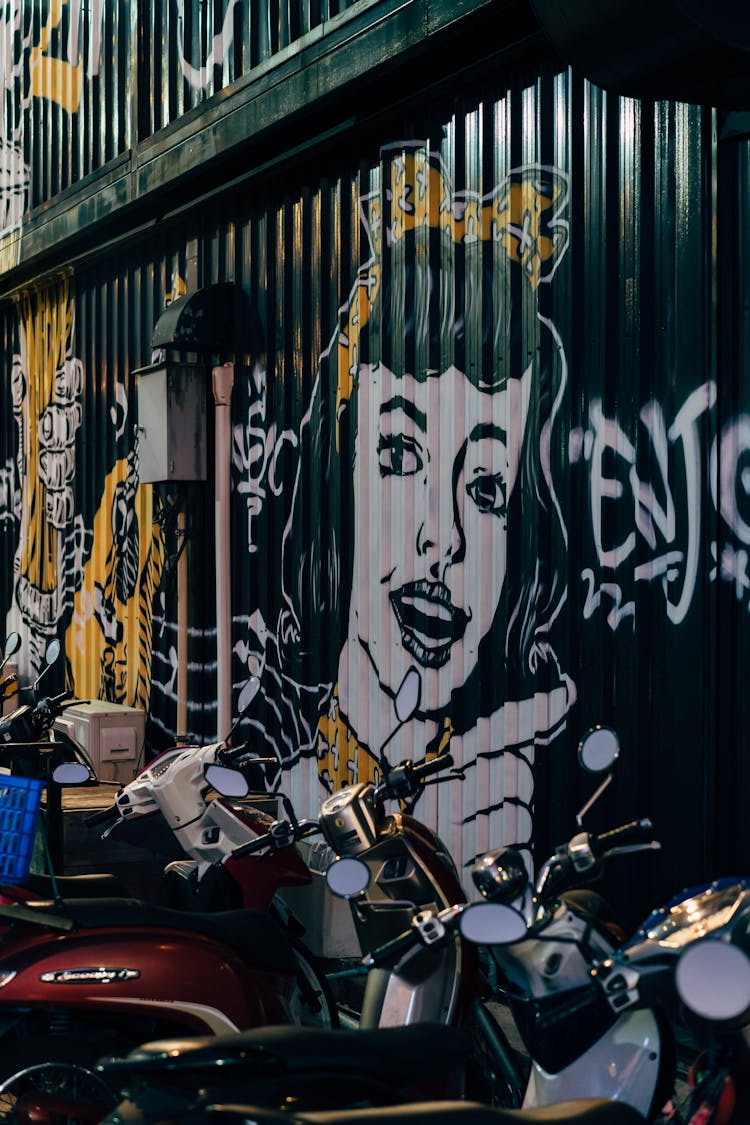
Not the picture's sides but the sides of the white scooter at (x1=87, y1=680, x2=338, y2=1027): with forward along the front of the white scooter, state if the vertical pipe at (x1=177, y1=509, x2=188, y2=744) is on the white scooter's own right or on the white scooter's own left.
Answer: on the white scooter's own left

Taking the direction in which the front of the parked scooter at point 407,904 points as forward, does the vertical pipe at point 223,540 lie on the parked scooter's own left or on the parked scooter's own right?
on the parked scooter's own left

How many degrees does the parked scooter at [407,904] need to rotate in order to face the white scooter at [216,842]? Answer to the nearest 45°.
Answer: approximately 90° to its left

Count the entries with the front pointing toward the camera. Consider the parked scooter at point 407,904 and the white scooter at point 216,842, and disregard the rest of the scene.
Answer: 0

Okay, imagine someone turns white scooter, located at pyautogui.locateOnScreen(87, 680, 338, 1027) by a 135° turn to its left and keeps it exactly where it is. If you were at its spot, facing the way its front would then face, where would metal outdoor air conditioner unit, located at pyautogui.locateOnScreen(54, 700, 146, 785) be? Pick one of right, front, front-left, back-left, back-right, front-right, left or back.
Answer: right

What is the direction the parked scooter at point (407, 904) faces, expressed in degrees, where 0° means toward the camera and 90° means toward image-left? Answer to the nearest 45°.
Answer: approximately 225°

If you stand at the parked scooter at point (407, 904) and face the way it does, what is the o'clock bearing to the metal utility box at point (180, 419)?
The metal utility box is roughly at 10 o'clock from the parked scooter.

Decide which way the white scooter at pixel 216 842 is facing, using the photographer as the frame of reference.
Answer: facing away from the viewer and to the right of the viewer

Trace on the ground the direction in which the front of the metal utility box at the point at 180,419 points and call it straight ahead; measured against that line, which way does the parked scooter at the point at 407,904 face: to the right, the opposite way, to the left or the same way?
the opposite way

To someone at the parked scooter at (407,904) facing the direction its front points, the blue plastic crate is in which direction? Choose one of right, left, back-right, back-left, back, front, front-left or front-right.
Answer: back-left
